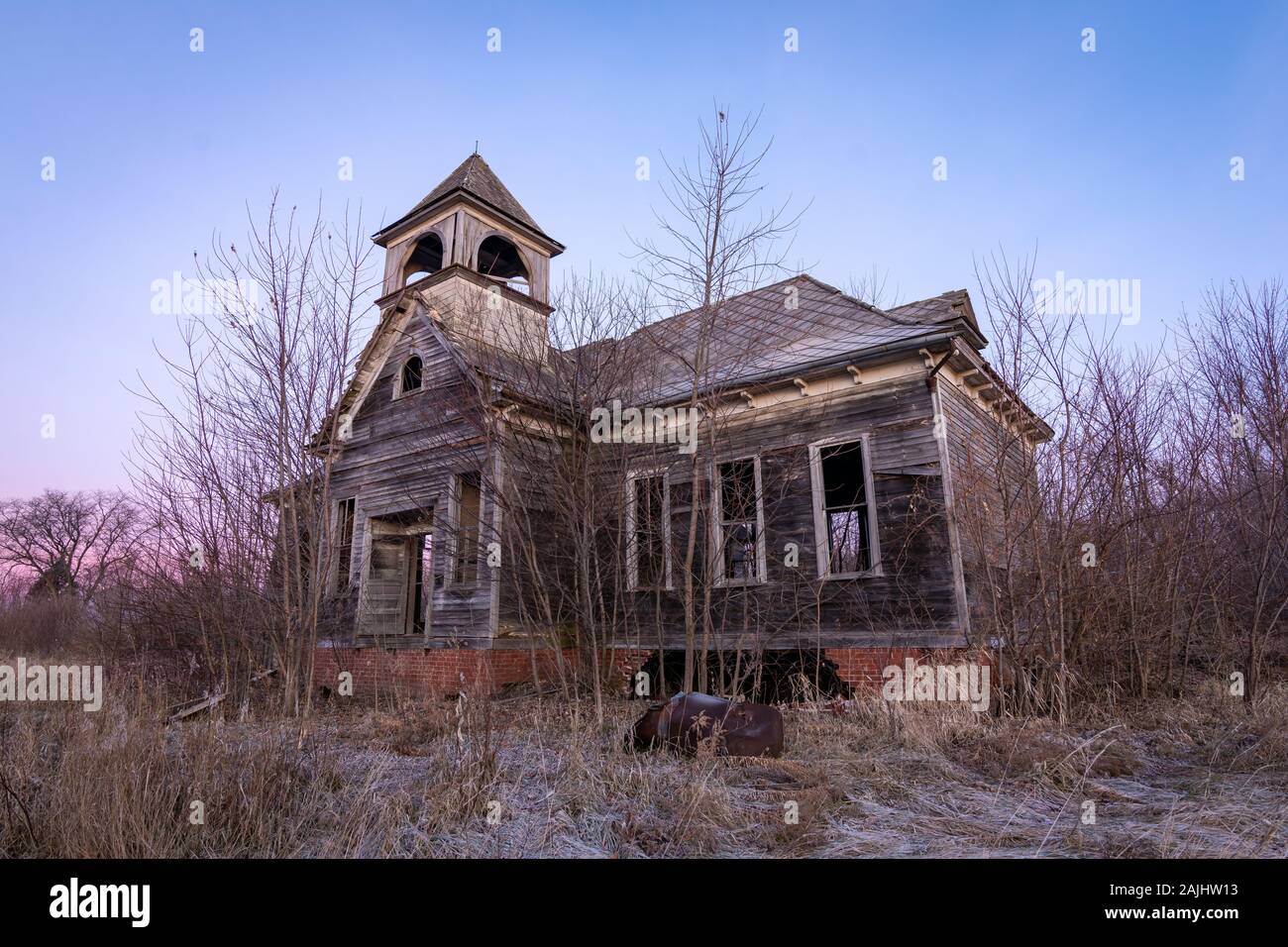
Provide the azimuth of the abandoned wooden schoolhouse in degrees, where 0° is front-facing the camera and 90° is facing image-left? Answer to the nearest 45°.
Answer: approximately 45°

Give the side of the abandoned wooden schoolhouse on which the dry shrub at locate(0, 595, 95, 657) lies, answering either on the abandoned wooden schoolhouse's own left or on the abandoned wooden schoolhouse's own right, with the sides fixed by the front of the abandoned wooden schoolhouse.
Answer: on the abandoned wooden schoolhouse's own right

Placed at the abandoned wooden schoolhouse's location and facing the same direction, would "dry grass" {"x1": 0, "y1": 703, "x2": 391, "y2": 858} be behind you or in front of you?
in front

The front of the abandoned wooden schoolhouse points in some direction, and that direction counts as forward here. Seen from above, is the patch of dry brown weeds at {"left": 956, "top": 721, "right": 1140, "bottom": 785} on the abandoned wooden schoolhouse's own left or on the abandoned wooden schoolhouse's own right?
on the abandoned wooden schoolhouse's own left
